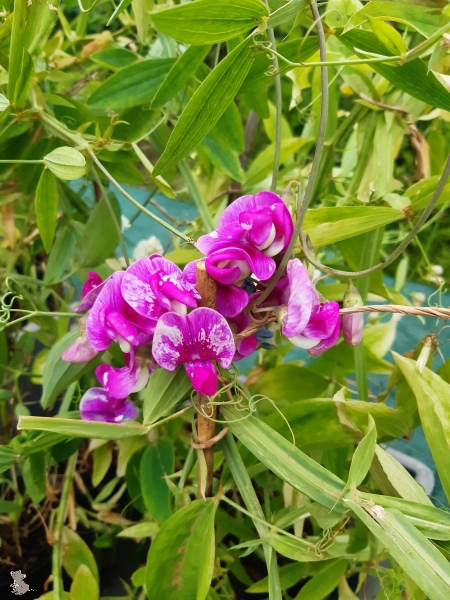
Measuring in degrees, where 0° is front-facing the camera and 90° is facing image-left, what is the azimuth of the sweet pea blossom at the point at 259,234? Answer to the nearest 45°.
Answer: approximately 315°
